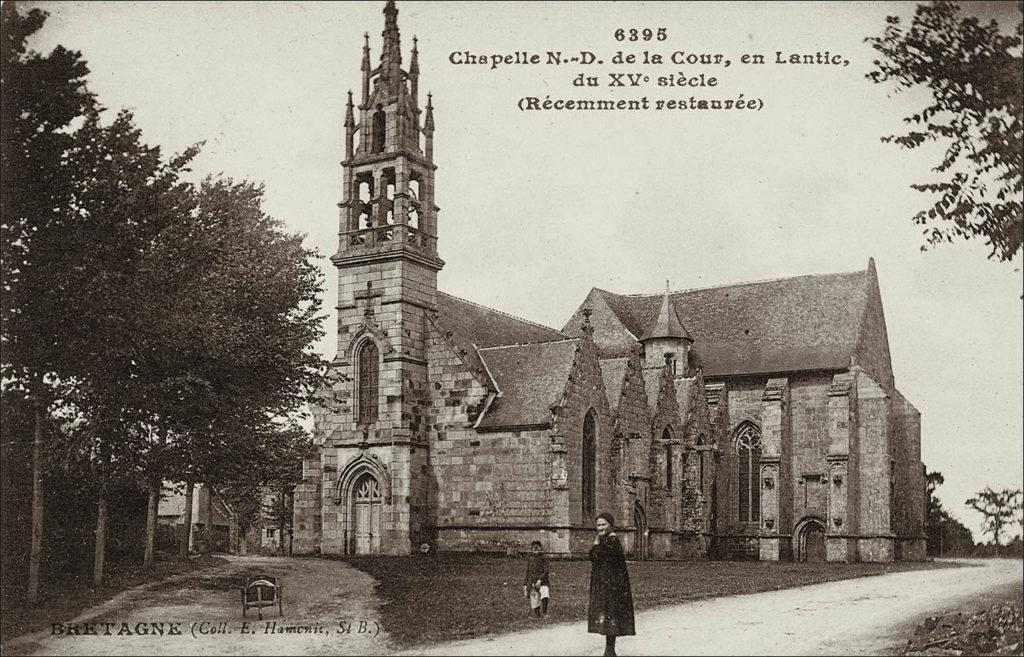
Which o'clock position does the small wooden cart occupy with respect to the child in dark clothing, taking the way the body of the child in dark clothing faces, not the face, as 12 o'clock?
The small wooden cart is roughly at 3 o'clock from the child in dark clothing.

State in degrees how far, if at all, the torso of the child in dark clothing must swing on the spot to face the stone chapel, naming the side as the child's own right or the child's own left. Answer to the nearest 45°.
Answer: approximately 180°

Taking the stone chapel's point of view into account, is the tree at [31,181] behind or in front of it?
in front

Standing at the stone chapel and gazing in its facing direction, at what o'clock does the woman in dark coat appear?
The woman in dark coat is roughly at 10 o'clock from the stone chapel.

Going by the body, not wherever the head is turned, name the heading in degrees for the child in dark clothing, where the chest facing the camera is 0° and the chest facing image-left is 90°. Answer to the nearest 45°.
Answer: approximately 0°

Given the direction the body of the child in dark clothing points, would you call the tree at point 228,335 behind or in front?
behind

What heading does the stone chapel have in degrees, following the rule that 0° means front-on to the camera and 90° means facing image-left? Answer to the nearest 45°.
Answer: approximately 45°

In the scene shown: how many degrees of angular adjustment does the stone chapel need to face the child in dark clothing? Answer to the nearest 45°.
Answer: approximately 45° to its left

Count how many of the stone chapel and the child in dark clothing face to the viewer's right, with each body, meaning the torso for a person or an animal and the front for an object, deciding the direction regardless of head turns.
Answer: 0

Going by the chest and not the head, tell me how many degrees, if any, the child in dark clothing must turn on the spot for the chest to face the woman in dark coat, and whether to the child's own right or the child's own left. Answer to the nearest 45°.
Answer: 0° — they already face them

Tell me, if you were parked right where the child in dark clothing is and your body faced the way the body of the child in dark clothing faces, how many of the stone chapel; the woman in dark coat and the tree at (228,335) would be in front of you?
1

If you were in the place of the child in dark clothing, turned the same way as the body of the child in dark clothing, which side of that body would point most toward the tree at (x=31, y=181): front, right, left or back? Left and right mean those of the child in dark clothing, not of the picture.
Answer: right

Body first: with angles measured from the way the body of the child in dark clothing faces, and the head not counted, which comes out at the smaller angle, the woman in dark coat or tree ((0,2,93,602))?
the woman in dark coat
